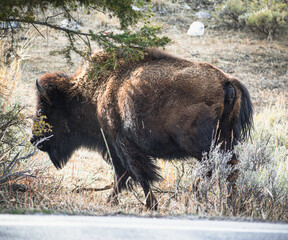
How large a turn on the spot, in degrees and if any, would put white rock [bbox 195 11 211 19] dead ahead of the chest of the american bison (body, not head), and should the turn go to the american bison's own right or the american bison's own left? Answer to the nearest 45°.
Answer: approximately 45° to the american bison's own right

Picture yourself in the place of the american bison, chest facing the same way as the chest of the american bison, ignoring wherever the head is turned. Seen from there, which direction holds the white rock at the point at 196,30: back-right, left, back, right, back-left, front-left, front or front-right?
front-right

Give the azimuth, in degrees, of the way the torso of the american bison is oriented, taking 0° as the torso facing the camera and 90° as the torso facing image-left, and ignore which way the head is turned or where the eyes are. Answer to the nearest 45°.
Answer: approximately 135°

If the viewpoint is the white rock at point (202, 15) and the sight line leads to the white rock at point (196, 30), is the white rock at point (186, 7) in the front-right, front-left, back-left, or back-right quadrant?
back-right

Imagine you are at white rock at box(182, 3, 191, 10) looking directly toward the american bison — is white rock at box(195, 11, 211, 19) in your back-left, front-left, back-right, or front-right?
front-left
